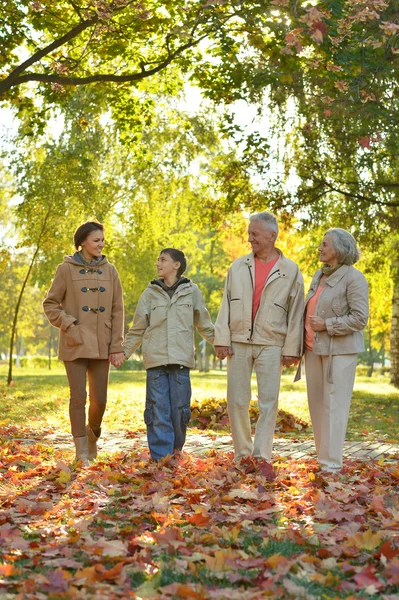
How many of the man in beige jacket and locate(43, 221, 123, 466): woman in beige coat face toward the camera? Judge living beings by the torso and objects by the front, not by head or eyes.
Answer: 2

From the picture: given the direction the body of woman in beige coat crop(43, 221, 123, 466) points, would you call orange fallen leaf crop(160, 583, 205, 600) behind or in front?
in front

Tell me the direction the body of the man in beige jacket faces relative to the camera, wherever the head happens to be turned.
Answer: toward the camera

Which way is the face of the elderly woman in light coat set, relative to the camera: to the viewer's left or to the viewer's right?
to the viewer's left

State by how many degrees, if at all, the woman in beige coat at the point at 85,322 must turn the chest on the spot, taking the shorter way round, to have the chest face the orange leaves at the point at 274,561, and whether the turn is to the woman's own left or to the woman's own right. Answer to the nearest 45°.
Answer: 0° — they already face it

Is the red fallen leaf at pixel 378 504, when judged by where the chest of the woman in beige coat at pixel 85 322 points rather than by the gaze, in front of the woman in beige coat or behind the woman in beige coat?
in front

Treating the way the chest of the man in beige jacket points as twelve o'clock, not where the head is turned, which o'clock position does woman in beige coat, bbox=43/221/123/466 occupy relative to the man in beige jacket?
The woman in beige coat is roughly at 3 o'clock from the man in beige jacket.

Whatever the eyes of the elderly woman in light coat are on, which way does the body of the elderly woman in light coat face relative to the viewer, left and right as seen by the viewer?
facing the viewer and to the left of the viewer

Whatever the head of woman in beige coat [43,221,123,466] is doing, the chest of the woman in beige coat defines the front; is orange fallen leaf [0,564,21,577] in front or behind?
in front

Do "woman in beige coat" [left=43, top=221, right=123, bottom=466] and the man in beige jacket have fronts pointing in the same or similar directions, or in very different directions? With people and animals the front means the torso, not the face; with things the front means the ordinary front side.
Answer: same or similar directions

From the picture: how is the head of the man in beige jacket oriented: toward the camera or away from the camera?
toward the camera

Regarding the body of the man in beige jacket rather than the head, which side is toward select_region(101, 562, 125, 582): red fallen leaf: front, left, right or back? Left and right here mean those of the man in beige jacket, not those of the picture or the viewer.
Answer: front
